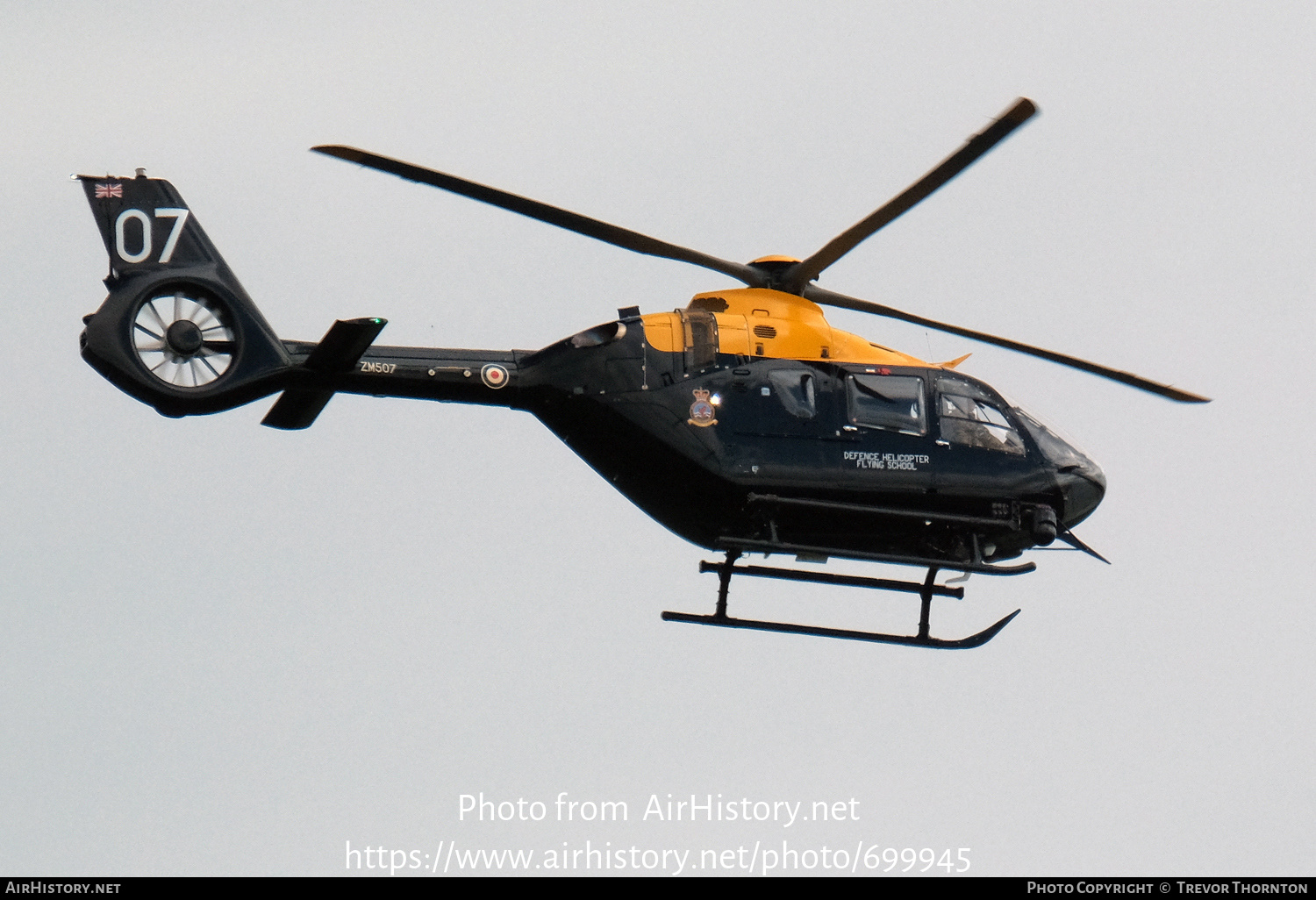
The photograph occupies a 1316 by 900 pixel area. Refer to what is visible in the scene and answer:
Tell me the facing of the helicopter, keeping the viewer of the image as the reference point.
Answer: facing to the right of the viewer
